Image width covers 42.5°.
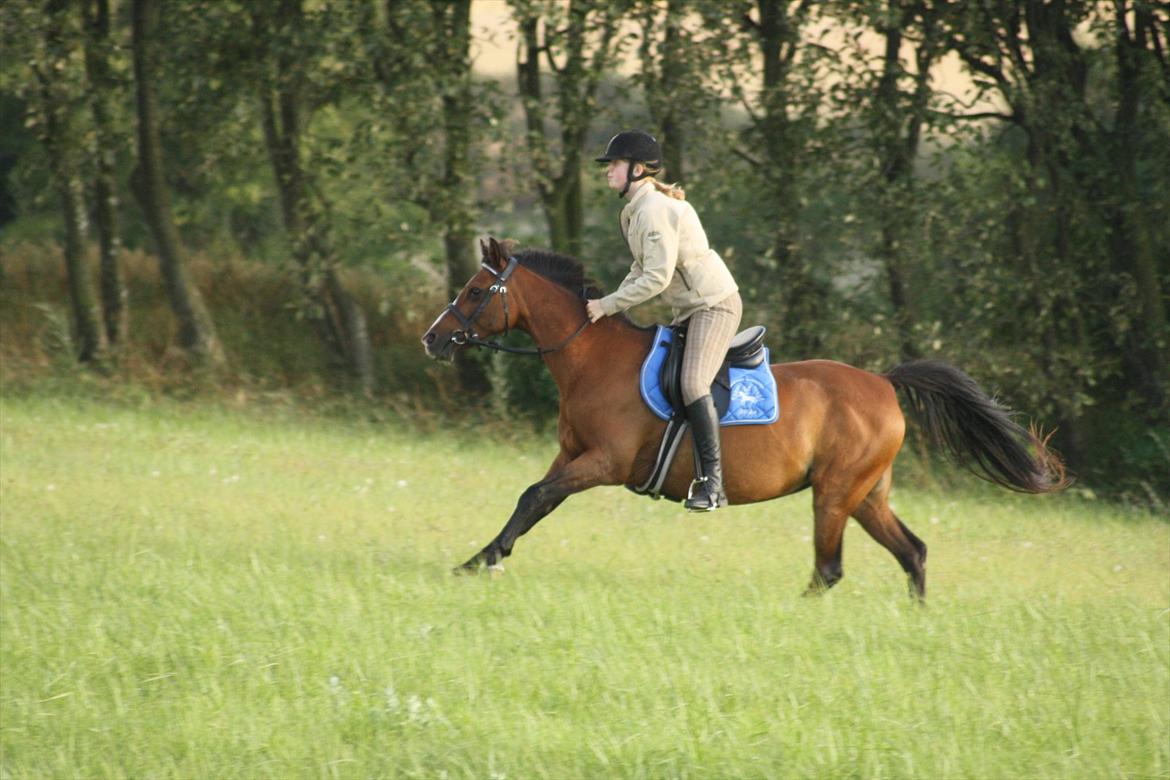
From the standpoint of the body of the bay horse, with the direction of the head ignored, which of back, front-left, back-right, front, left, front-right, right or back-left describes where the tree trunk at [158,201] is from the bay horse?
front-right

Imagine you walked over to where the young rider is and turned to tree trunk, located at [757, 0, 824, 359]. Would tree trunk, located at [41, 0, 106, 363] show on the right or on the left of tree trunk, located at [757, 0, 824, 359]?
left

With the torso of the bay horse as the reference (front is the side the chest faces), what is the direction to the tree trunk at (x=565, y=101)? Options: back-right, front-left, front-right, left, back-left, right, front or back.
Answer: right

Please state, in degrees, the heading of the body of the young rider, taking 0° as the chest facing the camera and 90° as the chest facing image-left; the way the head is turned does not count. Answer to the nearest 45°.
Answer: approximately 90°

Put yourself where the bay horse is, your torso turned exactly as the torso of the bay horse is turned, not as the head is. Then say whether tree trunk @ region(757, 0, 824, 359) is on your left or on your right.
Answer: on your right

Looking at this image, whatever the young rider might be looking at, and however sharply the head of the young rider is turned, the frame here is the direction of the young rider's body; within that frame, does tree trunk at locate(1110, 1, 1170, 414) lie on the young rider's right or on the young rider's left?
on the young rider's right

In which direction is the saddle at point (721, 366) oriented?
to the viewer's left

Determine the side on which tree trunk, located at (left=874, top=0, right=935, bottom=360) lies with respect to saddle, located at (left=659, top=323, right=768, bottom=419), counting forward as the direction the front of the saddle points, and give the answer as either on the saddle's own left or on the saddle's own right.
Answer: on the saddle's own right

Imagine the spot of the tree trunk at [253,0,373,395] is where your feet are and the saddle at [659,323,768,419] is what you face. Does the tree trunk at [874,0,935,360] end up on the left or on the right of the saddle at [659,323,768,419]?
left

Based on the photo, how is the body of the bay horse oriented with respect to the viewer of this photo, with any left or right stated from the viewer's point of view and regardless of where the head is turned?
facing to the left of the viewer

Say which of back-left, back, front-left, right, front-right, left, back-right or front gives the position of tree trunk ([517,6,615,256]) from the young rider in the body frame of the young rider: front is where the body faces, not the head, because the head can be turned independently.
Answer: right

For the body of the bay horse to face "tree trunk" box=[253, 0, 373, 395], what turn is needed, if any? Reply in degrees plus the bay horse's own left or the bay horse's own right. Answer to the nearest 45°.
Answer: approximately 45° to the bay horse's own right

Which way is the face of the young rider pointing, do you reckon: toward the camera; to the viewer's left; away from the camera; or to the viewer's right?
to the viewer's left
